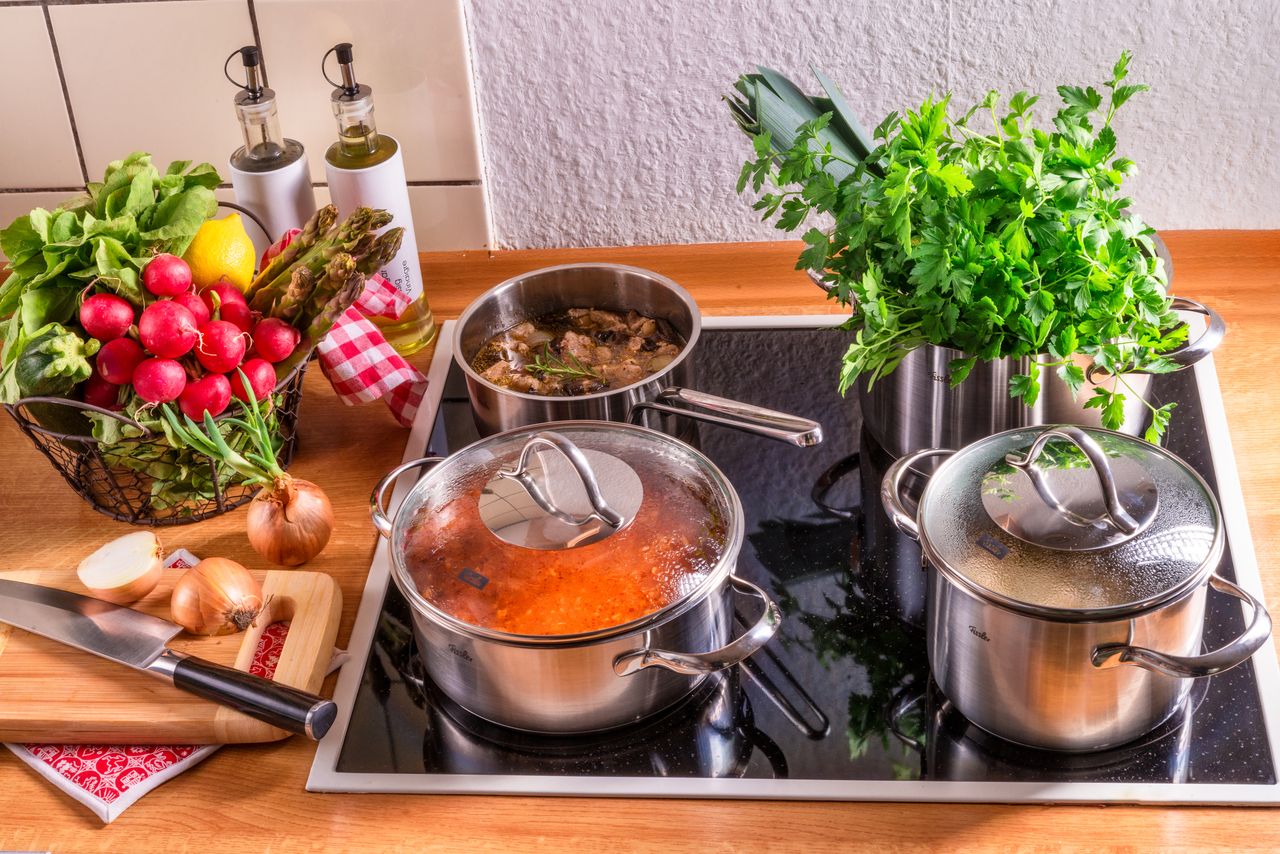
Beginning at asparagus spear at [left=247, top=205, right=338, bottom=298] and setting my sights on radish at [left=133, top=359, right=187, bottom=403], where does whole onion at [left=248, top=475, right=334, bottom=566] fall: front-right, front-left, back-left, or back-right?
front-left

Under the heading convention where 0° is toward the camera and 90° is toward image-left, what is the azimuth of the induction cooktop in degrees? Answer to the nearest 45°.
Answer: approximately 0°

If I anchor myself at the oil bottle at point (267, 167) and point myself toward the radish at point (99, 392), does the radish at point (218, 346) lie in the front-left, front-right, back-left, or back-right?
front-left

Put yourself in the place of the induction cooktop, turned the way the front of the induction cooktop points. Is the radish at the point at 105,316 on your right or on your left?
on your right
